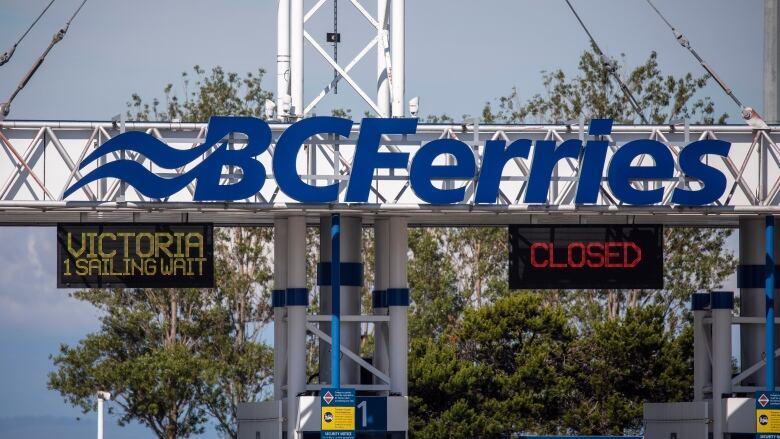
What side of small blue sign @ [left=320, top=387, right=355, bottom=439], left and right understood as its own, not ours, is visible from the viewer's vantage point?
front

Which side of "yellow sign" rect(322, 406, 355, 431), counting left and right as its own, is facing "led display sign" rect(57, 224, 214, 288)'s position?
right

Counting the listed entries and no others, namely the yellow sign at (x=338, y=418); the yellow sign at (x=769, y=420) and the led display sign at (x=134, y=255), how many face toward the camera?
3

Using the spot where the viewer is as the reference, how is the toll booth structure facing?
facing the viewer

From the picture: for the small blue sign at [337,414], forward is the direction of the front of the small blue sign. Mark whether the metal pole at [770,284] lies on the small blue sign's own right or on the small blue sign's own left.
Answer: on the small blue sign's own left

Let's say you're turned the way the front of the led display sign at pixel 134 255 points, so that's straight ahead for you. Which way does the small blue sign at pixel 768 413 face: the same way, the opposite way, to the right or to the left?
the same way

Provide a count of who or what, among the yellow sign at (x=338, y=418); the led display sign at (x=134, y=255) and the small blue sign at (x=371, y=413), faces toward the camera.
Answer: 3

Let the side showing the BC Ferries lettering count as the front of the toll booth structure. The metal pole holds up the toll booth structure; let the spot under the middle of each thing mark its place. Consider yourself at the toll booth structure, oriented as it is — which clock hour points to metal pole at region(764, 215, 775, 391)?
The metal pole is roughly at 9 o'clock from the toll booth structure.

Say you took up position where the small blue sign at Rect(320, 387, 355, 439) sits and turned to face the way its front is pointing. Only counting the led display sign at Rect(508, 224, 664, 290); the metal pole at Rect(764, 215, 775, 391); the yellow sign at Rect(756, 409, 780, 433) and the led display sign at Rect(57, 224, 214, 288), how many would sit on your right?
1

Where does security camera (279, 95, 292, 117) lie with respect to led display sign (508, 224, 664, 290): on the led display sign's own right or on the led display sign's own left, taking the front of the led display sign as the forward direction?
on the led display sign's own right

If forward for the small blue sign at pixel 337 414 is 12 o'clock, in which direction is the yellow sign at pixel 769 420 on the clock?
The yellow sign is roughly at 9 o'clock from the small blue sign.

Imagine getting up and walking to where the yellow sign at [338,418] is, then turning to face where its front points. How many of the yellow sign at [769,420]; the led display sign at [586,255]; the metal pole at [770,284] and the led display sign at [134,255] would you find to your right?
1

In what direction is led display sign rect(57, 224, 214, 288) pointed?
toward the camera

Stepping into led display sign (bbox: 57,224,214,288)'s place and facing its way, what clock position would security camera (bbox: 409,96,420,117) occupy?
The security camera is roughly at 9 o'clock from the led display sign.

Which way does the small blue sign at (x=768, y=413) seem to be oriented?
toward the camera

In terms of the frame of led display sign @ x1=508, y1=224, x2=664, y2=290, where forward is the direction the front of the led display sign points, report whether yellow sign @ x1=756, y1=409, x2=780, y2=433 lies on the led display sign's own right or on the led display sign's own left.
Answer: on the led display sign's own left

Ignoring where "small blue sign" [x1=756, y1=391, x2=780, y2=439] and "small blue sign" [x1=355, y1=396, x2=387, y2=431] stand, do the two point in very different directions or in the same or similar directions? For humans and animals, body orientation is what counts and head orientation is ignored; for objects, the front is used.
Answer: same or similar directions

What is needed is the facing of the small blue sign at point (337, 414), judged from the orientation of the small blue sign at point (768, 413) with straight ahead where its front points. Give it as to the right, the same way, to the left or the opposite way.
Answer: the same way
